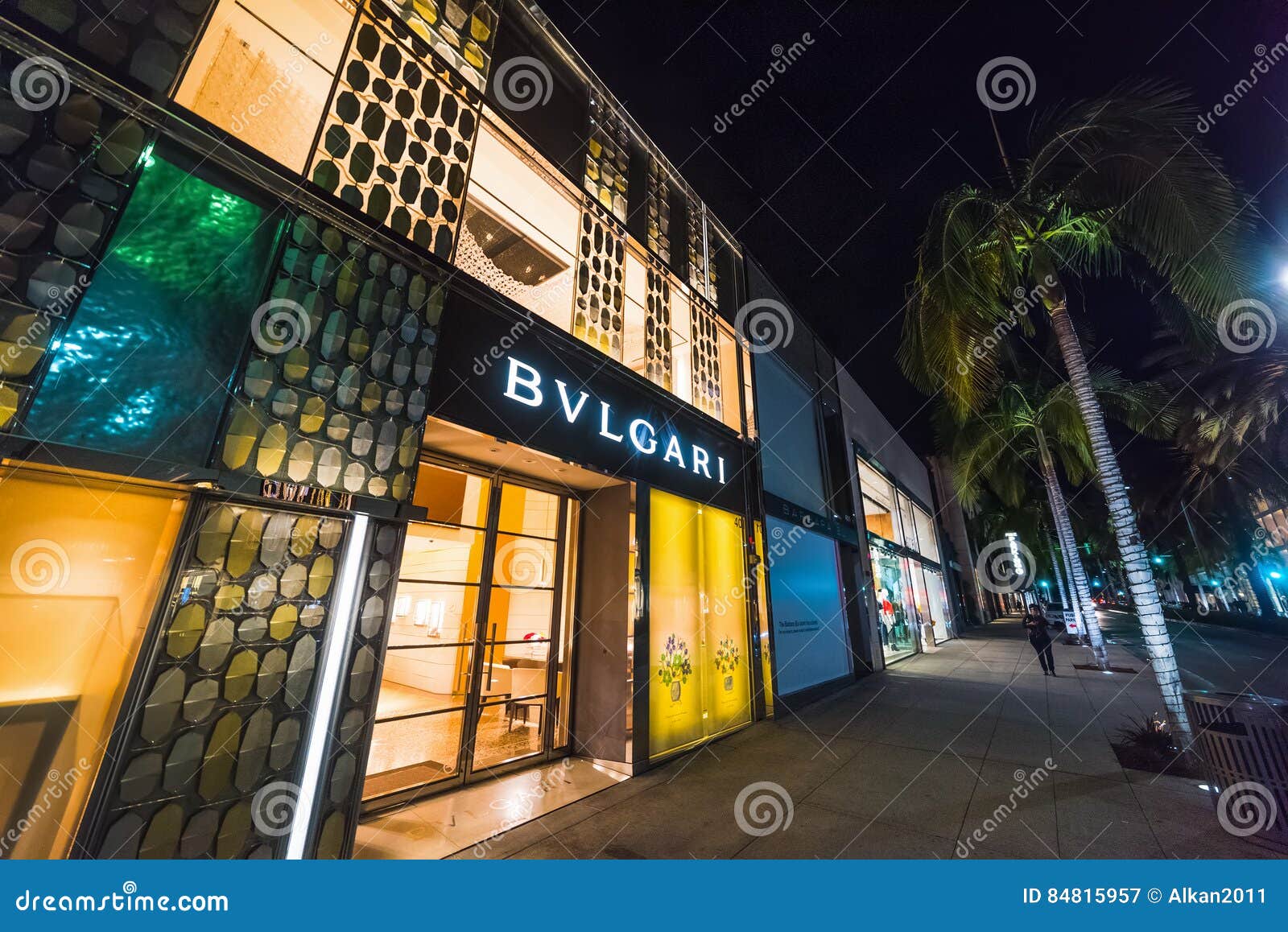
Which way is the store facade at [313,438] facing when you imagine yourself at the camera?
facing the viewer and to the right of the viewer

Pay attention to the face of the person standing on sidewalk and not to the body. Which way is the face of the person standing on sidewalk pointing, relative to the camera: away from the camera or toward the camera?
toward the camera

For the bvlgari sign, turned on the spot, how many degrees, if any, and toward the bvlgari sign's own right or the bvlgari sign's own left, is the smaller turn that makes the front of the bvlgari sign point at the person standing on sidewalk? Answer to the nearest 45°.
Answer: approximately 90° to the bvlgari sign's own left

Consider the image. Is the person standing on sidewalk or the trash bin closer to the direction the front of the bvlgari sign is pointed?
the trash bin

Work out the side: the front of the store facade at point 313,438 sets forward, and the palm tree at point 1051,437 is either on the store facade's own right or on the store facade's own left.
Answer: on the store facade's own left

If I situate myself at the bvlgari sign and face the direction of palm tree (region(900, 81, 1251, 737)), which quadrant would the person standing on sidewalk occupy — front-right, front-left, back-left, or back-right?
front-left

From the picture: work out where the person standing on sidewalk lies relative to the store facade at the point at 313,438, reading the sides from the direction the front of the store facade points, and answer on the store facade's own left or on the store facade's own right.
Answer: on the store facade's own left

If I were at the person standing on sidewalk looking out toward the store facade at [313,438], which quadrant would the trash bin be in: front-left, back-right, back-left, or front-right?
front-left

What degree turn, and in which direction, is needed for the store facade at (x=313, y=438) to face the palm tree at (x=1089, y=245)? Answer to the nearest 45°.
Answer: approximately 45° to its left
